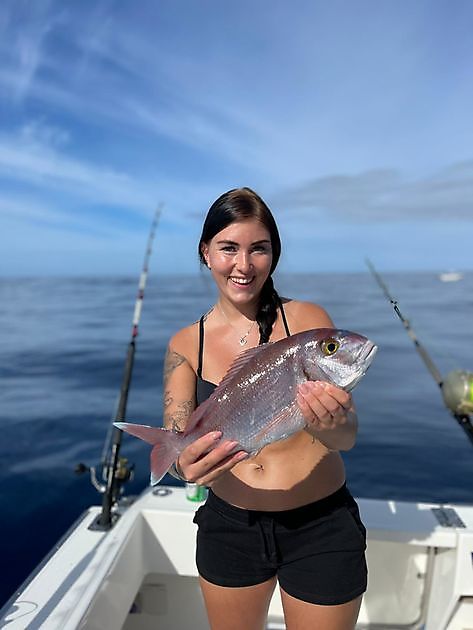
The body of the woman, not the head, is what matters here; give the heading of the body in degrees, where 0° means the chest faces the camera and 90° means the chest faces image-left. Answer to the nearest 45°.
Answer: approximately 0°

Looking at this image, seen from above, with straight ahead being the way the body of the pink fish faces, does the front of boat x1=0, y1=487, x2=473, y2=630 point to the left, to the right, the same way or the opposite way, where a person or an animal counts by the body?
to the right

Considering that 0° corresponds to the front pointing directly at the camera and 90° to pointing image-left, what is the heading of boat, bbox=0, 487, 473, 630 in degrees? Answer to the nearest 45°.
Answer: approximately 0°

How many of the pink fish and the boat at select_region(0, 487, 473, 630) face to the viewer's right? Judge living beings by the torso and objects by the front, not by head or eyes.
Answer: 1

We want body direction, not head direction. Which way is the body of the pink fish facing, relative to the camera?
to the viewer's right
